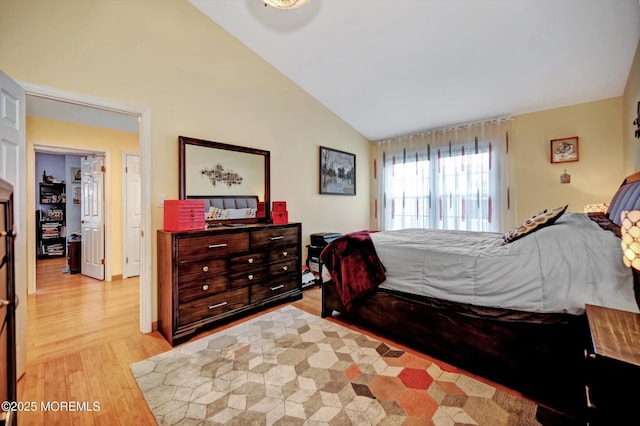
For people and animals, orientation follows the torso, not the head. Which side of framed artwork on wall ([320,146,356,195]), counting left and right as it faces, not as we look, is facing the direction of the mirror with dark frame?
right

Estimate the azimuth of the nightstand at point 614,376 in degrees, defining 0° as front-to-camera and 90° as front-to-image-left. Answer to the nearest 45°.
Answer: approximately 90°

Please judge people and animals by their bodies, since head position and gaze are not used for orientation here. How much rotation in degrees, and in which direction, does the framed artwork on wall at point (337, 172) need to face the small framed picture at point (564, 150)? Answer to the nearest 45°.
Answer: approximately 45° to its left

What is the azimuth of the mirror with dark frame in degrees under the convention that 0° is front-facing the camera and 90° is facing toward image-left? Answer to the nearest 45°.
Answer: approximately 315°

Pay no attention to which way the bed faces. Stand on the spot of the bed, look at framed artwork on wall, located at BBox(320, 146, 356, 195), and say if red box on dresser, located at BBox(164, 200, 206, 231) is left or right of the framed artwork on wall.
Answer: left

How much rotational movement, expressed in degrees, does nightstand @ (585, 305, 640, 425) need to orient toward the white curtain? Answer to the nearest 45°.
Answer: approximately 45° to its right

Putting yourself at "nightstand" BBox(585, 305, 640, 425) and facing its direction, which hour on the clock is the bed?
The bed is roughly at 2 o'clock from the nightstand.

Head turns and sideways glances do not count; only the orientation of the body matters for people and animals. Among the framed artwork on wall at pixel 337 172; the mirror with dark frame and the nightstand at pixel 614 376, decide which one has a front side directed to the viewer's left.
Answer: the nightstand

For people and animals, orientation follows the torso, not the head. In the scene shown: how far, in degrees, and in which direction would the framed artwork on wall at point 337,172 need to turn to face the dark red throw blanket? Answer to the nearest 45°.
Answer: approximately 45° to its right

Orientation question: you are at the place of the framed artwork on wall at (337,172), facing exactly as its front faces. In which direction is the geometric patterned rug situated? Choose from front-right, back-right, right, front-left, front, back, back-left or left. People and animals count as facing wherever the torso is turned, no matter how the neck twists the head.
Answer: front-right

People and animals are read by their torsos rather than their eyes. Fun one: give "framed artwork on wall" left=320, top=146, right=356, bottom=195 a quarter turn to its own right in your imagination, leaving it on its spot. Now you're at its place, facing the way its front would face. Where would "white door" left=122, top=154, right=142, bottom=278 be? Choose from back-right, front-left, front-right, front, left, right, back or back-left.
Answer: front-right

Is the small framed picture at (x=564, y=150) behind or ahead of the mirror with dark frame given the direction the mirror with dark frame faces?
ahead

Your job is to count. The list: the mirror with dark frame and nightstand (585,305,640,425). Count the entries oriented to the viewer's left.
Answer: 1
